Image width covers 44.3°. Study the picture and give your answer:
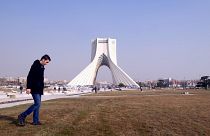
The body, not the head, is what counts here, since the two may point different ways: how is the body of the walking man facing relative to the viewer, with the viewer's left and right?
facing to the right of the viewer
